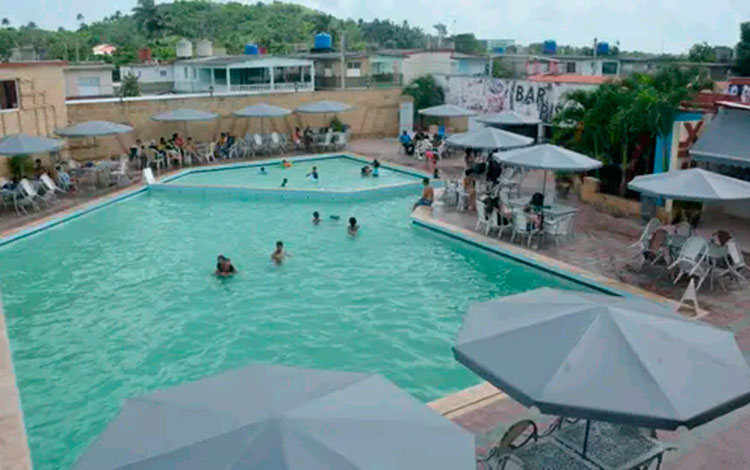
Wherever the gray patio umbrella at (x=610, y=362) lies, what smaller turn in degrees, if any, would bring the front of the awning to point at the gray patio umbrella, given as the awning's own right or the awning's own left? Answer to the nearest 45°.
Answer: approximately 45° to the awning's own left

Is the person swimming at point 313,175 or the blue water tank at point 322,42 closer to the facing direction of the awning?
the person swimming

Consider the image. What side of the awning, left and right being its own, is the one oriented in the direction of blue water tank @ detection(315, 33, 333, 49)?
right

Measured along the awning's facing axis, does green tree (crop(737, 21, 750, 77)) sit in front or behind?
behind

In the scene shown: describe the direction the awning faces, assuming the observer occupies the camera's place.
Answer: facing the viewer and to the left of the viewer

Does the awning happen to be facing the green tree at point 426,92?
no

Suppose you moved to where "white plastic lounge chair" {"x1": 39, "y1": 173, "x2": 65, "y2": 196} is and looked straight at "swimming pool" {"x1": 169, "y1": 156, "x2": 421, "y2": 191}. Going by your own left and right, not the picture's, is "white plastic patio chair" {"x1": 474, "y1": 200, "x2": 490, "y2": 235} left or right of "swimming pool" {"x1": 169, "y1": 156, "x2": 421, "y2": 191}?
right

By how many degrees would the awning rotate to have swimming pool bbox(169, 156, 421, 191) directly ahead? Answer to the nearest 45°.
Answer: approximately 45° to its right

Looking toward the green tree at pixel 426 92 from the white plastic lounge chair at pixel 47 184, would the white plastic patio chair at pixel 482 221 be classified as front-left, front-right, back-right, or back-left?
front-right

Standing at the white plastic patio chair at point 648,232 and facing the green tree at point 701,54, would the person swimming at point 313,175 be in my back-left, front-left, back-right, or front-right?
front-left

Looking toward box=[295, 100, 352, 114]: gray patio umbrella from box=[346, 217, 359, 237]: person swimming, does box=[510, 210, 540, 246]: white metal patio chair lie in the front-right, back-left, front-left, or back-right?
back-right

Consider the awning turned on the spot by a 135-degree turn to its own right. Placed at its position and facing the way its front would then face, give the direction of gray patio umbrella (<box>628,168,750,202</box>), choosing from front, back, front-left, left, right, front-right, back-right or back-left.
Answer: back

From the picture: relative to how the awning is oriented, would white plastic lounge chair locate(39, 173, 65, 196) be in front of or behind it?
in front

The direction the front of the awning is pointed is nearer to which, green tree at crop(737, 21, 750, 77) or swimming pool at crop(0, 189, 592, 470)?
the swimming pool

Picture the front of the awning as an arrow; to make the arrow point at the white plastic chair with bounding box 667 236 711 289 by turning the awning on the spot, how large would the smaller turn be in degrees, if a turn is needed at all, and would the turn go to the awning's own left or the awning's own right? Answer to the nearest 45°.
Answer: approximately 45° to the awning's own left
